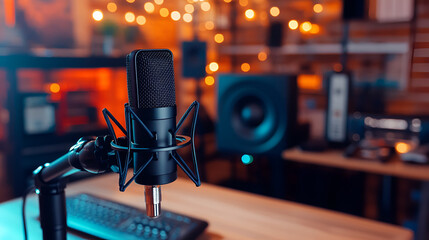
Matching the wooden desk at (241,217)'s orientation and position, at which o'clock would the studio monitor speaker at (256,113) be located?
The studio monitor speaker is roughly at 5 o'clock from the wooden desk.

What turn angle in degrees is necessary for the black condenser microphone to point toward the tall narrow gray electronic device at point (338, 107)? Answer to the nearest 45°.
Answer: approximately 90° to its left

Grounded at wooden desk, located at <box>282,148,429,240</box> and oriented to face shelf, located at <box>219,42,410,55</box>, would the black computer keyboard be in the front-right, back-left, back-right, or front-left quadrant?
back-left

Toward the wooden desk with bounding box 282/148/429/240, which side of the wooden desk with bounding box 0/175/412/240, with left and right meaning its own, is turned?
back

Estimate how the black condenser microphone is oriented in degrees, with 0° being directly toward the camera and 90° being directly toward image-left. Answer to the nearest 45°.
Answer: approximately 315°

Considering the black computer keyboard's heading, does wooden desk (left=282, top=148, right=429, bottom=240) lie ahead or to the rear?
to the rear

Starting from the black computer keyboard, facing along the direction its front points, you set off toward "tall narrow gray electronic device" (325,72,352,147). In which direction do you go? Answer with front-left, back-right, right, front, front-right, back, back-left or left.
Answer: back

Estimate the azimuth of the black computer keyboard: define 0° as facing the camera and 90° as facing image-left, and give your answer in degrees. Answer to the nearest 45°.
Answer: approximately 45°

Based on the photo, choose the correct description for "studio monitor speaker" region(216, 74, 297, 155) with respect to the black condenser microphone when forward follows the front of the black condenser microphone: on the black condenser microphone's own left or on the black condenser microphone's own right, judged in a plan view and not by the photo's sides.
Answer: on the black condenser microphone's own left

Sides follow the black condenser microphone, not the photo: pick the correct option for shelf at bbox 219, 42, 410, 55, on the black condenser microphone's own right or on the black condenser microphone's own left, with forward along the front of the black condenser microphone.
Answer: on the black condenser microphone's own left

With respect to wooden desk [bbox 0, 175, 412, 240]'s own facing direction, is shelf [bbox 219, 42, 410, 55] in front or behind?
behind

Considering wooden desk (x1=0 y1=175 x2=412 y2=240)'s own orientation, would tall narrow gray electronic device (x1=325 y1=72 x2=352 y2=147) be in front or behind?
behind
